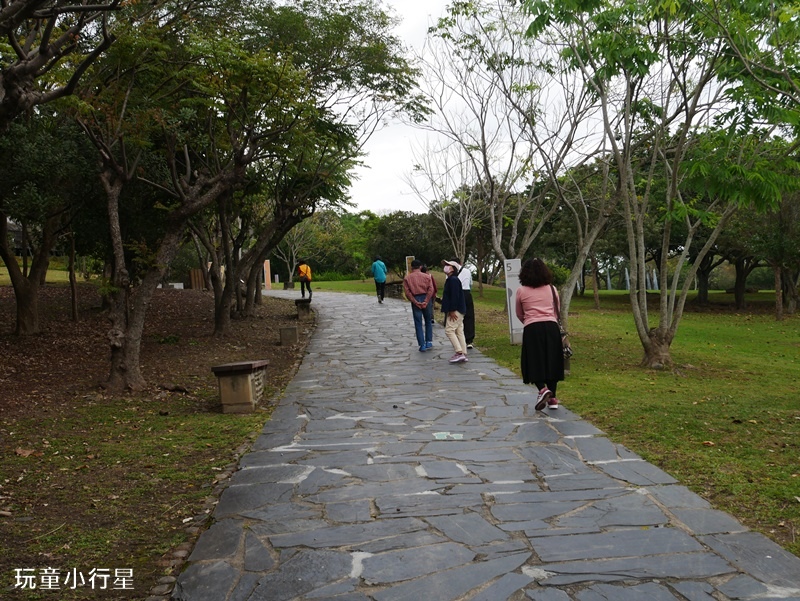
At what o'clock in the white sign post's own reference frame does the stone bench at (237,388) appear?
The stone bench is roughly at 1 o'clock from the white sign post.

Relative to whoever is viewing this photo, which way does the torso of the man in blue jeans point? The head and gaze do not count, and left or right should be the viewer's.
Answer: facing away from the viewer

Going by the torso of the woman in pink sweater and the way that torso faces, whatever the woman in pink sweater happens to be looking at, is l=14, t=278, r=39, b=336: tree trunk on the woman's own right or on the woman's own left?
on the woman's own left

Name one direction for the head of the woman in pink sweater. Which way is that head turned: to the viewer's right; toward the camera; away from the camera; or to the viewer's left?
away from the camera

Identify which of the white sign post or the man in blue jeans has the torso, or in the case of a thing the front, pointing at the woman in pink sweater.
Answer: the white sign post

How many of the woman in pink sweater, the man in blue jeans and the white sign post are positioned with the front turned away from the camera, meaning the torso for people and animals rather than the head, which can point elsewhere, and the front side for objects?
2

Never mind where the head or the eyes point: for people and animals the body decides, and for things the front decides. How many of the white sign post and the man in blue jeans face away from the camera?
1

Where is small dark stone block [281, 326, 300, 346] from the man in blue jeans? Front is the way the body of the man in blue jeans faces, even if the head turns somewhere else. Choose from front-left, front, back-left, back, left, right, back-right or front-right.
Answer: front-left

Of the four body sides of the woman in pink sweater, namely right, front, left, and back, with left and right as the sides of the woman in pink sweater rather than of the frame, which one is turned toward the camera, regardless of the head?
back

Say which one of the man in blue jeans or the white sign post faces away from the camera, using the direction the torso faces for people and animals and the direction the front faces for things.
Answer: the man in blue jeans

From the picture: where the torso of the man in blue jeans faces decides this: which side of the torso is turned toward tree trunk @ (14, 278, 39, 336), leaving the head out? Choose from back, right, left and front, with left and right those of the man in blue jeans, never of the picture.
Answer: left

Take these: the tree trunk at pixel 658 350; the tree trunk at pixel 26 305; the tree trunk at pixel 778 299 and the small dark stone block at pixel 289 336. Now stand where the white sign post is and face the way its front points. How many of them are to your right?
2
